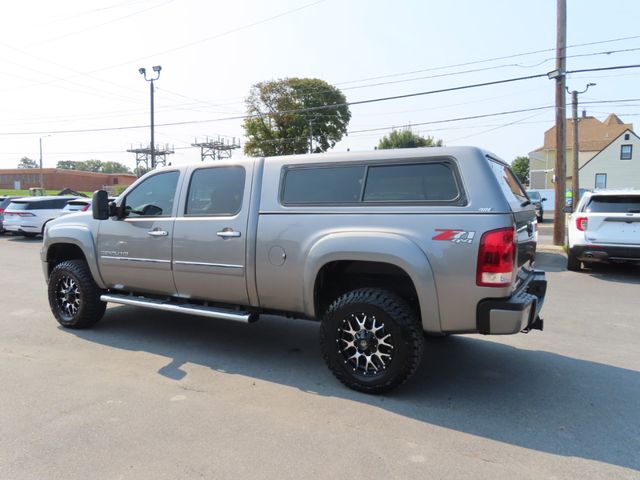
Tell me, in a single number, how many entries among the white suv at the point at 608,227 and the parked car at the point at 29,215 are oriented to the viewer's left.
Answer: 0

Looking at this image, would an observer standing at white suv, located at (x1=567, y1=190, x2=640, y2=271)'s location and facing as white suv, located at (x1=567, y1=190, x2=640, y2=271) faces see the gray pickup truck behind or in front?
behind

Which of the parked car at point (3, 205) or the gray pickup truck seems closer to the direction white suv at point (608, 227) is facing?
the parked car

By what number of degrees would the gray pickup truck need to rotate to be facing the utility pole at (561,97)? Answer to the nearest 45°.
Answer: approximately 90° to its right

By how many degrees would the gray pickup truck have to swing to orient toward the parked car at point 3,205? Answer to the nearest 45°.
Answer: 0° — it already faces it

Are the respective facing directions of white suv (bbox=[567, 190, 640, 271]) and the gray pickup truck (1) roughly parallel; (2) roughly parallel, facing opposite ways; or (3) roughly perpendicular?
roughly perpendicular

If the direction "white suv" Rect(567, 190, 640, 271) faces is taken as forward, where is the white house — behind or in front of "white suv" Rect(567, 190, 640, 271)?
in front

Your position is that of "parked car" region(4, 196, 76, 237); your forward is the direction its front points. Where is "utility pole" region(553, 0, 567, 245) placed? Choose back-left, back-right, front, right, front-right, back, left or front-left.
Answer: right

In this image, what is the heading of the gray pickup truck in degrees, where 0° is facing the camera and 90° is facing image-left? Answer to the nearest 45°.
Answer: approximately 135°

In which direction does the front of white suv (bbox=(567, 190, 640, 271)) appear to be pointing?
away from the camera

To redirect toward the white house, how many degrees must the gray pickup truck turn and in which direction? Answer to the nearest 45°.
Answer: approximately 90° to its right

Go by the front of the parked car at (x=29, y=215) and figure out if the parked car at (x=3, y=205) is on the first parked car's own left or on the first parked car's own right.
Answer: on the first parked car's own left
